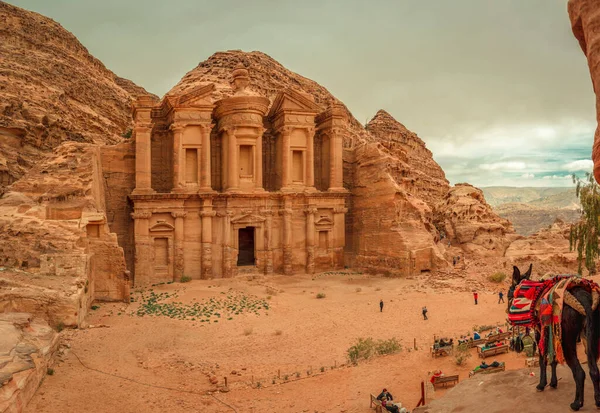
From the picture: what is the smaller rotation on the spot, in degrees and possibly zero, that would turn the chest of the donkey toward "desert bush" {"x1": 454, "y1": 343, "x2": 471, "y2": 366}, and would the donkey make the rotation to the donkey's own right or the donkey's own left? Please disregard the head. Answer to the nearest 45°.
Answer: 0° — it already faces it

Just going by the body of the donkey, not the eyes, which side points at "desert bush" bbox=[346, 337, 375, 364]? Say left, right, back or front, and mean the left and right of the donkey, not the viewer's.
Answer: front

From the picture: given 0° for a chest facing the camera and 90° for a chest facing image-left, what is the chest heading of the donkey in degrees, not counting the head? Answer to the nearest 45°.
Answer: approximately 135°

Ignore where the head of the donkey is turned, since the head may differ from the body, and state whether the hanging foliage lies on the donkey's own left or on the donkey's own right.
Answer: on the donkey's own right

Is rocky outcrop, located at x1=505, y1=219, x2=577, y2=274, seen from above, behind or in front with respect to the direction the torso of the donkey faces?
in front

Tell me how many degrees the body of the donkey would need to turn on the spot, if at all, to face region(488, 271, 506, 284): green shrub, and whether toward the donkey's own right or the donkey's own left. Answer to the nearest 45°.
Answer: approximately 45° to the donkey's own right

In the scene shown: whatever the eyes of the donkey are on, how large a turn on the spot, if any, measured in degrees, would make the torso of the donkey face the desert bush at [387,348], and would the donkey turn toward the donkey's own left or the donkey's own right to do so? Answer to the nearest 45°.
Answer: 0° — it already faces it

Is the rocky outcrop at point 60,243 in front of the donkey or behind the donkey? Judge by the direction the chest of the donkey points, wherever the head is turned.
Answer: in front
